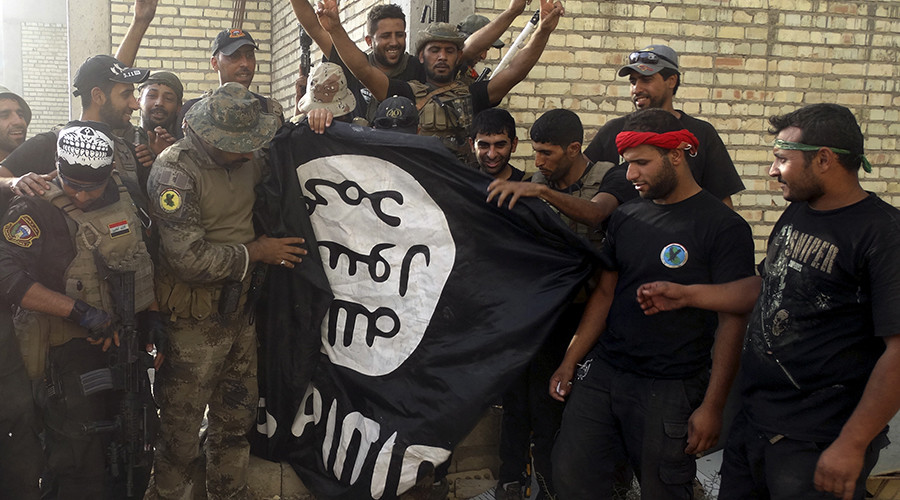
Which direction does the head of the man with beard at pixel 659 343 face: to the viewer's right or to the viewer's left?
to the viewer's left

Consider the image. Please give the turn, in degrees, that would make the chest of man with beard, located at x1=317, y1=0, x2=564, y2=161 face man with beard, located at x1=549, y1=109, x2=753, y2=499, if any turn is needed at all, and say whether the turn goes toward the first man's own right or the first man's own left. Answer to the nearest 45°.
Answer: approximately 45° to the first man's own left

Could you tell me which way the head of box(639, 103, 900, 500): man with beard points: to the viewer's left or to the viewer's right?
to the viewer's left

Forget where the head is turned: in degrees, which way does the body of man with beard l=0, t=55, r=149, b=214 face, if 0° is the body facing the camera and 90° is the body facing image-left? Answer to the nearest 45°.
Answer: approximately 315°

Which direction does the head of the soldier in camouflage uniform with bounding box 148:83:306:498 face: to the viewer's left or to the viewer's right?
to the viewer's right

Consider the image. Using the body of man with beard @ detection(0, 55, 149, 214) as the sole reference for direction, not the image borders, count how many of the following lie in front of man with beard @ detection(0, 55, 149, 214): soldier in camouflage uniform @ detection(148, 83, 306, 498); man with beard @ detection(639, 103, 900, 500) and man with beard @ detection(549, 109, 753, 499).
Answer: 3

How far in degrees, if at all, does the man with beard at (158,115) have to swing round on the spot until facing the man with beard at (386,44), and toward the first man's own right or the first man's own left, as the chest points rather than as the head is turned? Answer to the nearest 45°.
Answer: approximately 90° to the first man's own left

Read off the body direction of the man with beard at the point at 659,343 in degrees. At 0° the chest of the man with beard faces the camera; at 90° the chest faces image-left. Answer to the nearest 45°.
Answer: approximately 45°

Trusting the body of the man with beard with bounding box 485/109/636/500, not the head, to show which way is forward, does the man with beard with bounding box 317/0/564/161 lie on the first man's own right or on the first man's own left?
on the first man's own right
